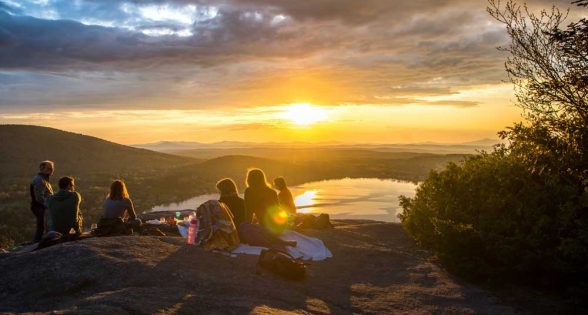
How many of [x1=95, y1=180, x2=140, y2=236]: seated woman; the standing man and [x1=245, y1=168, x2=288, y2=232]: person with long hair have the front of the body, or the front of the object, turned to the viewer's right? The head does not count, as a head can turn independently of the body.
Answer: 1

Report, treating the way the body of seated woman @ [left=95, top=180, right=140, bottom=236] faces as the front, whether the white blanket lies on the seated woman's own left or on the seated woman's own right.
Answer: on the seated woman's own right

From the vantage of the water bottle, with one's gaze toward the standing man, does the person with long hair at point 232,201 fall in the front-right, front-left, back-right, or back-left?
back-right

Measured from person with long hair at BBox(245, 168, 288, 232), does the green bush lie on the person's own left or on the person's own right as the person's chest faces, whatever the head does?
on the person's own right

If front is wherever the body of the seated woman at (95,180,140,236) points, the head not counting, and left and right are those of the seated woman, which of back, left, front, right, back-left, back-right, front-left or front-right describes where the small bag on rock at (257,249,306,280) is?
back-right

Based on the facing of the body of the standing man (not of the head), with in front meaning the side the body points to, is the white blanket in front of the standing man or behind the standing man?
in front

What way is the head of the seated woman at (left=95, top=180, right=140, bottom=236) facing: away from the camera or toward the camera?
away from the camera

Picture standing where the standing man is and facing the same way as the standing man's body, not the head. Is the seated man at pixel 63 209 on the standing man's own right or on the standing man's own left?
on the standing man's own right

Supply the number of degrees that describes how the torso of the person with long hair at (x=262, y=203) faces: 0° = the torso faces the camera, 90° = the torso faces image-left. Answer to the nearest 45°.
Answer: approximately 180°

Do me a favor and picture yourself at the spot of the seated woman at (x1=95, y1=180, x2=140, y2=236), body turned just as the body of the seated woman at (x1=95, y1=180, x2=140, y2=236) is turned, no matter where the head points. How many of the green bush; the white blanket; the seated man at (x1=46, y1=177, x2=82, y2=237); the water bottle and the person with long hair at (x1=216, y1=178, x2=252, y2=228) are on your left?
1

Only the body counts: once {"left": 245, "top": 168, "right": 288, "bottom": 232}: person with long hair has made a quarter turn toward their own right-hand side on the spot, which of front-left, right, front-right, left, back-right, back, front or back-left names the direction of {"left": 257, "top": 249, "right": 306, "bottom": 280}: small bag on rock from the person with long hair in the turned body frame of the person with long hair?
right

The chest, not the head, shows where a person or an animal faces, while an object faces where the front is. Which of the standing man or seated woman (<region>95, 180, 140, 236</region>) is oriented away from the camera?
the seated woman

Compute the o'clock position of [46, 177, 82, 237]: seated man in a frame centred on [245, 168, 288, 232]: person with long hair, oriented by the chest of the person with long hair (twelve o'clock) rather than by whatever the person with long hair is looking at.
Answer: The seated man is roughly at 9 o'clock from the person with long hair.

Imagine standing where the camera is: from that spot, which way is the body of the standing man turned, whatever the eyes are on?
to the viewer's right

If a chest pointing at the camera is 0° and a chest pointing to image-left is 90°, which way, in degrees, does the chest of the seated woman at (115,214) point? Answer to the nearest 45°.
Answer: approximately 180°
